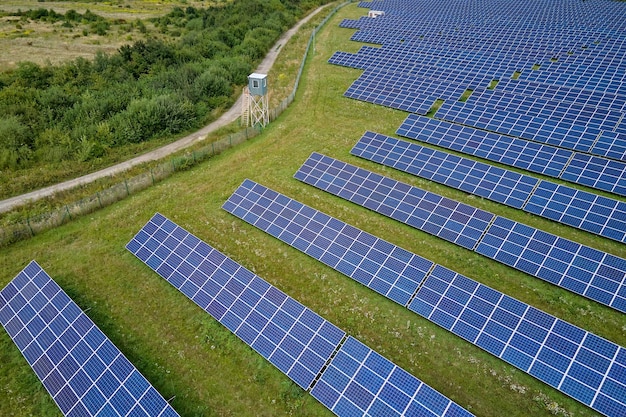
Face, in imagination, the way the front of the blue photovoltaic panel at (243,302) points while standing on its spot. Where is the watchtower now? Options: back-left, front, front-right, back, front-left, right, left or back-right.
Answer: back-right

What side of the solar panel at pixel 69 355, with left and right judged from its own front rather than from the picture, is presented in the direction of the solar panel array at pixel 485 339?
left

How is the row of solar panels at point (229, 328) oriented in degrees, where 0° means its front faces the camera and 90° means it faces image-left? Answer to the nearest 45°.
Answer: approximately 45°

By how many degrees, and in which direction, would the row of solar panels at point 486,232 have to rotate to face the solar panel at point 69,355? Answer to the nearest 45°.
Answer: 0° — it already faces it

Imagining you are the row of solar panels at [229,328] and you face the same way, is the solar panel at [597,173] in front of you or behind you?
behind

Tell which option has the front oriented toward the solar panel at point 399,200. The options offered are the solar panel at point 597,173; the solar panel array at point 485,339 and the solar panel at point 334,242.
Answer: the solar panel at point 597,173

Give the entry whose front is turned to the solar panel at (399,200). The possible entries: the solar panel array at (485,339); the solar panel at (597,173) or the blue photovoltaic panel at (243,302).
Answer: the solar panel at (597,173)

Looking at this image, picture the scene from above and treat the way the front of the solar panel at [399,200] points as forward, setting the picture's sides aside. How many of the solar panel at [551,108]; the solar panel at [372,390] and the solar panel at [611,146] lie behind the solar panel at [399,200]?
2

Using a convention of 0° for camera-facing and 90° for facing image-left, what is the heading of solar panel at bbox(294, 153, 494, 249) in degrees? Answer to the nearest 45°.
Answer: approximately 45°

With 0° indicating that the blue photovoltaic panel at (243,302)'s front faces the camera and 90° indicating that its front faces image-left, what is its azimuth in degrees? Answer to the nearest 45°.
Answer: approximately 45°
